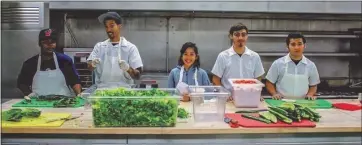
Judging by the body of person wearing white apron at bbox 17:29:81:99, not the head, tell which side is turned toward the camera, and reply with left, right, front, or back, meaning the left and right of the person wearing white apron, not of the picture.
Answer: front

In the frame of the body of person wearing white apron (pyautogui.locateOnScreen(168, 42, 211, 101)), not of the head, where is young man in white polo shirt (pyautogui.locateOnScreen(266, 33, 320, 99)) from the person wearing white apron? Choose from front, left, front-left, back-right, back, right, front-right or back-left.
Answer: left

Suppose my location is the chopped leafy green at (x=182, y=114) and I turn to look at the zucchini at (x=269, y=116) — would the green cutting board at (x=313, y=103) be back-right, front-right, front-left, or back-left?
front-left

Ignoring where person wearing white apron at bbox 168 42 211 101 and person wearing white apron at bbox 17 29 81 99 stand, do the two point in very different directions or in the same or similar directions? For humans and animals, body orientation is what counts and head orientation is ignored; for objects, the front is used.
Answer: same or similar directions

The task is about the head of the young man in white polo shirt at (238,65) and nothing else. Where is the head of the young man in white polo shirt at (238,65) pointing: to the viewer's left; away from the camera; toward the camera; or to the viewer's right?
toward the camera

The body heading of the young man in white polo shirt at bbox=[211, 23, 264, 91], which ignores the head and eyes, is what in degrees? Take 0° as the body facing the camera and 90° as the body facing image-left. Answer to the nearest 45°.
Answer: approximately 0°

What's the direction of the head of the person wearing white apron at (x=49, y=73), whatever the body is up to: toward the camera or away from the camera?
toward the camera

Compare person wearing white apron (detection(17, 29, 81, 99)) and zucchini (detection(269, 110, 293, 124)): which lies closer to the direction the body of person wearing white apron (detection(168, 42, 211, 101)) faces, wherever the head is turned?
the zucchini

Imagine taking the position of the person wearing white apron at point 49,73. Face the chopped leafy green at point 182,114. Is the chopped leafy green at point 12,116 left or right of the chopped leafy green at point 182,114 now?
right

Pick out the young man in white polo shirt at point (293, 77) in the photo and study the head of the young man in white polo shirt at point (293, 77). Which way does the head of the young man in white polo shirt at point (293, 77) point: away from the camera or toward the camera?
toward the camera

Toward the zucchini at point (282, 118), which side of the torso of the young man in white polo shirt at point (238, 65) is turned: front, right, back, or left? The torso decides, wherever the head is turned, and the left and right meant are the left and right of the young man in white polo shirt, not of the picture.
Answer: front

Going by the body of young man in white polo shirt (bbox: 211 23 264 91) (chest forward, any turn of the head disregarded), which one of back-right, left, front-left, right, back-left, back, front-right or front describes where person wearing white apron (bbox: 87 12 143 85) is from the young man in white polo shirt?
right

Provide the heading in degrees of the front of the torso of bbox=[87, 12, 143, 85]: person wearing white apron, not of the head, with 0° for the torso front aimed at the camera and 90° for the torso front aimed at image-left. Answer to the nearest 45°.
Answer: approximately 0°

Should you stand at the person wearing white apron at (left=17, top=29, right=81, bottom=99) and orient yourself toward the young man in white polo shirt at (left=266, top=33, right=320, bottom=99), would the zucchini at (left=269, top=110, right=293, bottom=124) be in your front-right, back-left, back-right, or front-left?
front-right

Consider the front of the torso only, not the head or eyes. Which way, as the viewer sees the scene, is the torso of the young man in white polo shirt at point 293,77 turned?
toward the camera

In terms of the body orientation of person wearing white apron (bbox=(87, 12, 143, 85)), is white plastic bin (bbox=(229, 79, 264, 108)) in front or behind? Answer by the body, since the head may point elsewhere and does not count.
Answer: in front
